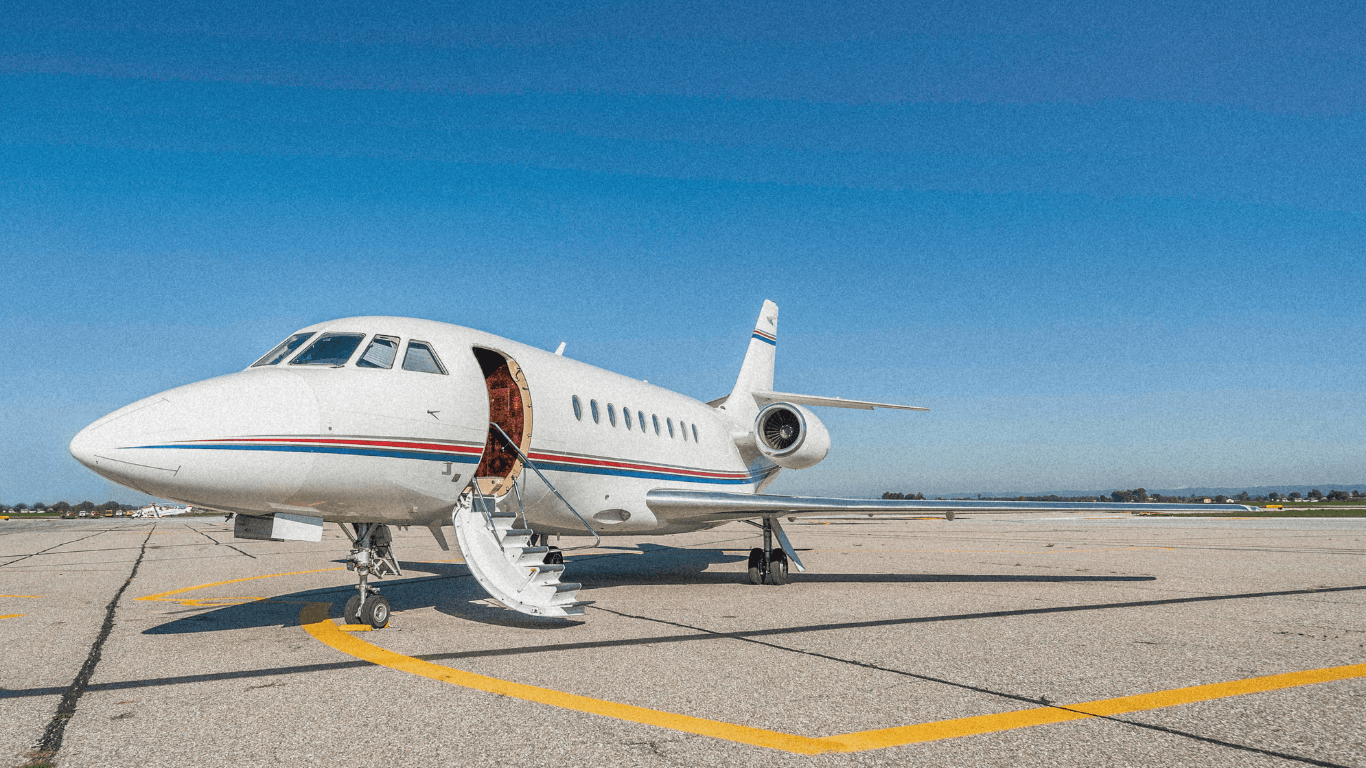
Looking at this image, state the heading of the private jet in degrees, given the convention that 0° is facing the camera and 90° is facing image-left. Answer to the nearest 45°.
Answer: approximately 45°
